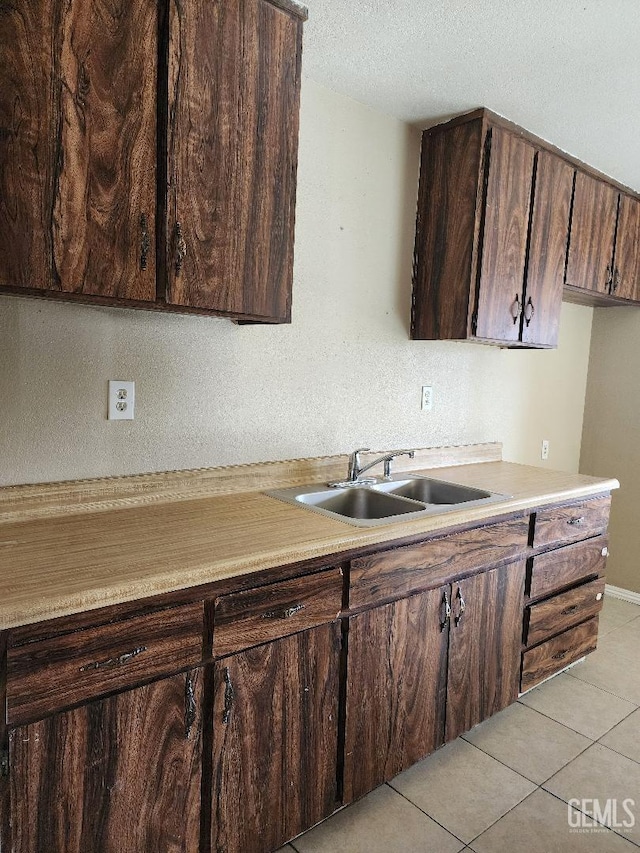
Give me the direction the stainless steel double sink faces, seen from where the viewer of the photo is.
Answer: facing the viewer and to the right of the viewer

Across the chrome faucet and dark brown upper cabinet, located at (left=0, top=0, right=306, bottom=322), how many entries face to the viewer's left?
0

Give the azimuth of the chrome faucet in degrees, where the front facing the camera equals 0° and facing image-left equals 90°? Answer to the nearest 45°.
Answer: approximately 315°

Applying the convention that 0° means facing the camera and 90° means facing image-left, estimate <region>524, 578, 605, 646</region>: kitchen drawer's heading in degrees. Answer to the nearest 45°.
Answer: approximately 315°

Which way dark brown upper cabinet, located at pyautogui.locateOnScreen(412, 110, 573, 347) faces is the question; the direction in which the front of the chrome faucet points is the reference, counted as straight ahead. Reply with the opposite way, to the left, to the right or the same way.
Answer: the same way

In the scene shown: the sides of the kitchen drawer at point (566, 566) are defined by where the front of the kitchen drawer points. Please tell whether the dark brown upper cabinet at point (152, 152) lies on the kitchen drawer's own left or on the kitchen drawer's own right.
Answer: on the kitchen drawer's own right

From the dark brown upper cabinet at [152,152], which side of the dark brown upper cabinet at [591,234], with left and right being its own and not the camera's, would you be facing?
right

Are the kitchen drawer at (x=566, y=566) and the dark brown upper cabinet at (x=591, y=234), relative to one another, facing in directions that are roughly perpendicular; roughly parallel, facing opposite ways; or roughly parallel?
roughly parallel

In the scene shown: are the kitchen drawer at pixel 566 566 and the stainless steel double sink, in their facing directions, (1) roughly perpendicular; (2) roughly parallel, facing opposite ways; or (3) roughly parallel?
roughly parallel

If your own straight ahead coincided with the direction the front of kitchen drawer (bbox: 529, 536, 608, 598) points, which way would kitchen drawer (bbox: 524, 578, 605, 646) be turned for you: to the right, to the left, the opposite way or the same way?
the same way

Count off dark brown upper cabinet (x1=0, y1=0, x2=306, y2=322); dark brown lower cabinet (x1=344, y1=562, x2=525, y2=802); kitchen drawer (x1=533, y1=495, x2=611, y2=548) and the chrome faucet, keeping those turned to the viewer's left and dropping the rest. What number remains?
0

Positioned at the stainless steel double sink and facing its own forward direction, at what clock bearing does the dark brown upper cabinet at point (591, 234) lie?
The dark brown upper cabinet is roughly at 9 o'clock from the stainless steel double sink.

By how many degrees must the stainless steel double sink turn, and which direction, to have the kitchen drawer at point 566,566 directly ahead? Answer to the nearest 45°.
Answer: approximately 45° to its left

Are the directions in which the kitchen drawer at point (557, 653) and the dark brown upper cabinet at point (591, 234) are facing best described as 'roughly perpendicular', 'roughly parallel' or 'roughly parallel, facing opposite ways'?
roughly parallel

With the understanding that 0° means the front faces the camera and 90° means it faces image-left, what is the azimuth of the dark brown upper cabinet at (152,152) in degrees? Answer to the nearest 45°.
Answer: approximately 315°
